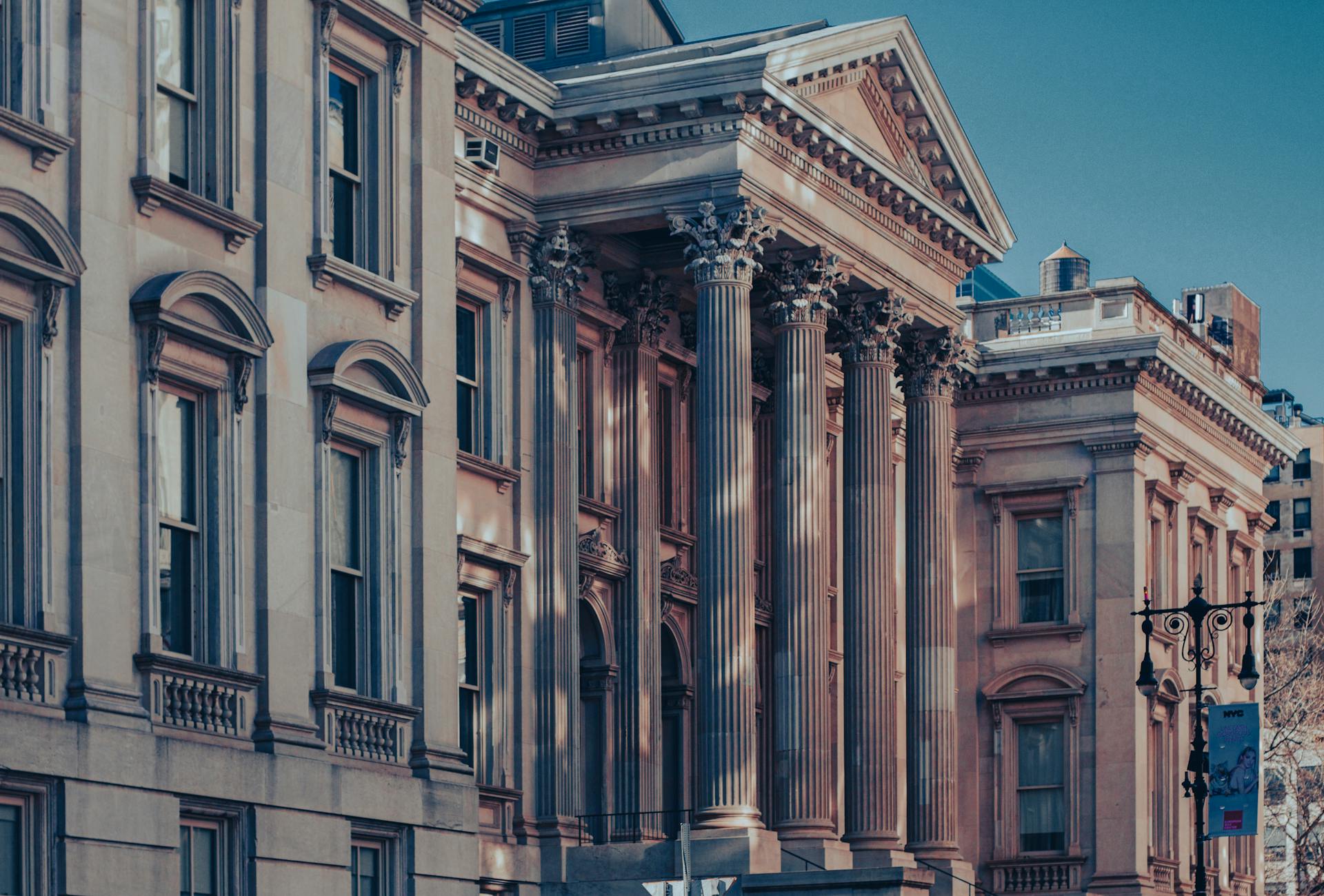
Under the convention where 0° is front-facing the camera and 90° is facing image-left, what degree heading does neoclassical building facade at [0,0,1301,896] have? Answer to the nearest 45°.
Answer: approximately 315°
